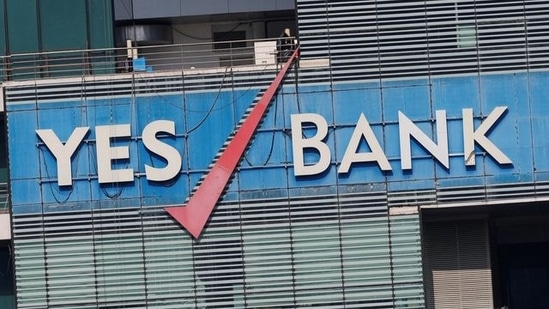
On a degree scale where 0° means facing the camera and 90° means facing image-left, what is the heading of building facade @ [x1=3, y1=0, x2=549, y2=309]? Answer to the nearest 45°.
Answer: approximately 0°
